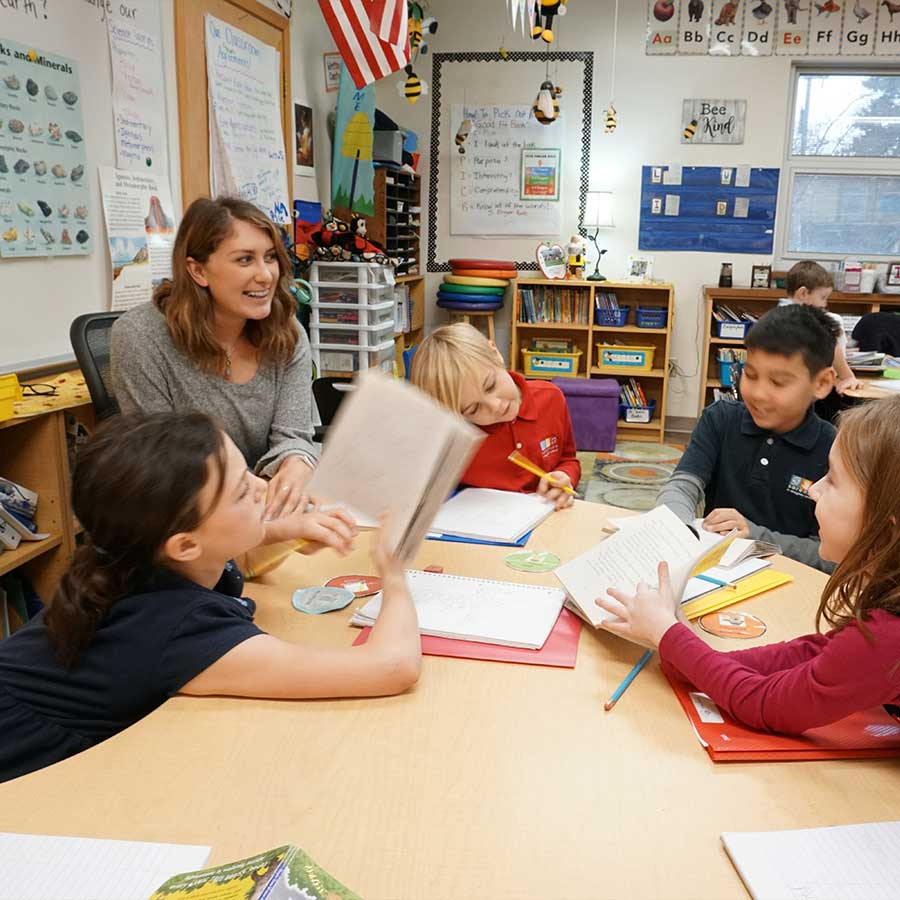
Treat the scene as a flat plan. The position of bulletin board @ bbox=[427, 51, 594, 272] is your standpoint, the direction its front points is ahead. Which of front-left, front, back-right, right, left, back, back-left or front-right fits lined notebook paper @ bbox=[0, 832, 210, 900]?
front

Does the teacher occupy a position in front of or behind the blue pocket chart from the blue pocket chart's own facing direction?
in front

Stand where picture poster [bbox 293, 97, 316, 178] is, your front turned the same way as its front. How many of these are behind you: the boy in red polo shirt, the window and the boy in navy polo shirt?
0

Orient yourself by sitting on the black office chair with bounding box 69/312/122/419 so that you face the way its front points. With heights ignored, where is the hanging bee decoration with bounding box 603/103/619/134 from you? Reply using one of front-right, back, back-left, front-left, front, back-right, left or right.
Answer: left

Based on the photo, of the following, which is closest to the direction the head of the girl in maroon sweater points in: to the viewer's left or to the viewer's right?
to the viewer's left

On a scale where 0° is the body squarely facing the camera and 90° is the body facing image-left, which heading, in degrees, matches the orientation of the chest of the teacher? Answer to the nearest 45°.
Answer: approximately 315°

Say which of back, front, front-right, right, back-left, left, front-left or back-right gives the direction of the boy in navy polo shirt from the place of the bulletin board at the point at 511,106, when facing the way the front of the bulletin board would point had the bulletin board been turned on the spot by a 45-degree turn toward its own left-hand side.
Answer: front-right

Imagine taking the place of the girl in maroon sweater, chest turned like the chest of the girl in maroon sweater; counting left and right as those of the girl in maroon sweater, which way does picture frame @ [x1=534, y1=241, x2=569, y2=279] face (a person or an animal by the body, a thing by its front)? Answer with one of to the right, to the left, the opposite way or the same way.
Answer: to the left

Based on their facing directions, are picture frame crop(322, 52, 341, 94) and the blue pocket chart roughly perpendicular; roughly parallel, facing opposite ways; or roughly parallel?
roughly perpendicular

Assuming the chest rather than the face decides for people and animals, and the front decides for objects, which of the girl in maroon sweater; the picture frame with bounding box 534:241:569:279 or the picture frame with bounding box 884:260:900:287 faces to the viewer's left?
the girl in maroon sweater

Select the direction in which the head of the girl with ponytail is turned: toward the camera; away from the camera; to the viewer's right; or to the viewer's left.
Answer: to the viewer's right

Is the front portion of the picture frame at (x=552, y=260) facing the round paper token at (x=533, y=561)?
yes

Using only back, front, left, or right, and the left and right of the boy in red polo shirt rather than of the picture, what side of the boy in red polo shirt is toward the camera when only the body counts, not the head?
front

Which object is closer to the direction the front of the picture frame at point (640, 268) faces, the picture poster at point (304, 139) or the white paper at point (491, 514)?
the white paper

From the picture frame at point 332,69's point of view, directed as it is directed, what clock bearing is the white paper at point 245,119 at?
The white paper is roughly at 2 o'clock from the picture frame.

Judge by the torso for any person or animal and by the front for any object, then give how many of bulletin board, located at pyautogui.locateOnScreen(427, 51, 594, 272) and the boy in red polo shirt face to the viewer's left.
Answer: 0

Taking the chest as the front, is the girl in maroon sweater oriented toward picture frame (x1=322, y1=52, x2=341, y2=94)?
no

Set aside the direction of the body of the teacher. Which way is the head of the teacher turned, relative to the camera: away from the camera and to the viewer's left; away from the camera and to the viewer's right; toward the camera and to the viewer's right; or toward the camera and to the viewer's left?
toward the camera and to the viewer's right

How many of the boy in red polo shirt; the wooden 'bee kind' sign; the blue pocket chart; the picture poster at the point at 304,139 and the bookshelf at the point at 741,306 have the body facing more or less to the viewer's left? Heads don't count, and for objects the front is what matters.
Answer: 0
